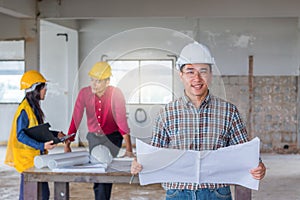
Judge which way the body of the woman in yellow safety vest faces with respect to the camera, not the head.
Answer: to the viewer's right

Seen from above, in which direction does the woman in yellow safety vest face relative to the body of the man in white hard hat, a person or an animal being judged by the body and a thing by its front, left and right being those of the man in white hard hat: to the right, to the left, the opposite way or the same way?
to the left

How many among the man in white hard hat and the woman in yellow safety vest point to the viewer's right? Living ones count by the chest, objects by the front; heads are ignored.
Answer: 1

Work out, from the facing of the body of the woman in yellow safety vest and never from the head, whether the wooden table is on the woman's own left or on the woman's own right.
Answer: on the woman's own right

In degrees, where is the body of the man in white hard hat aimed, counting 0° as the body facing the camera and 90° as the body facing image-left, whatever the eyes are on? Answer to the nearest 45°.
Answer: approximately 0°

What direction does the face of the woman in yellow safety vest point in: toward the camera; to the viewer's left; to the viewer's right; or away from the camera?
to the viewer's right

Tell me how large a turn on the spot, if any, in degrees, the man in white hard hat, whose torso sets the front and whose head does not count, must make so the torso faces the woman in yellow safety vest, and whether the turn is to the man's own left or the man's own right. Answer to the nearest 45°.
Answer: approximately 135° to the man's own right
